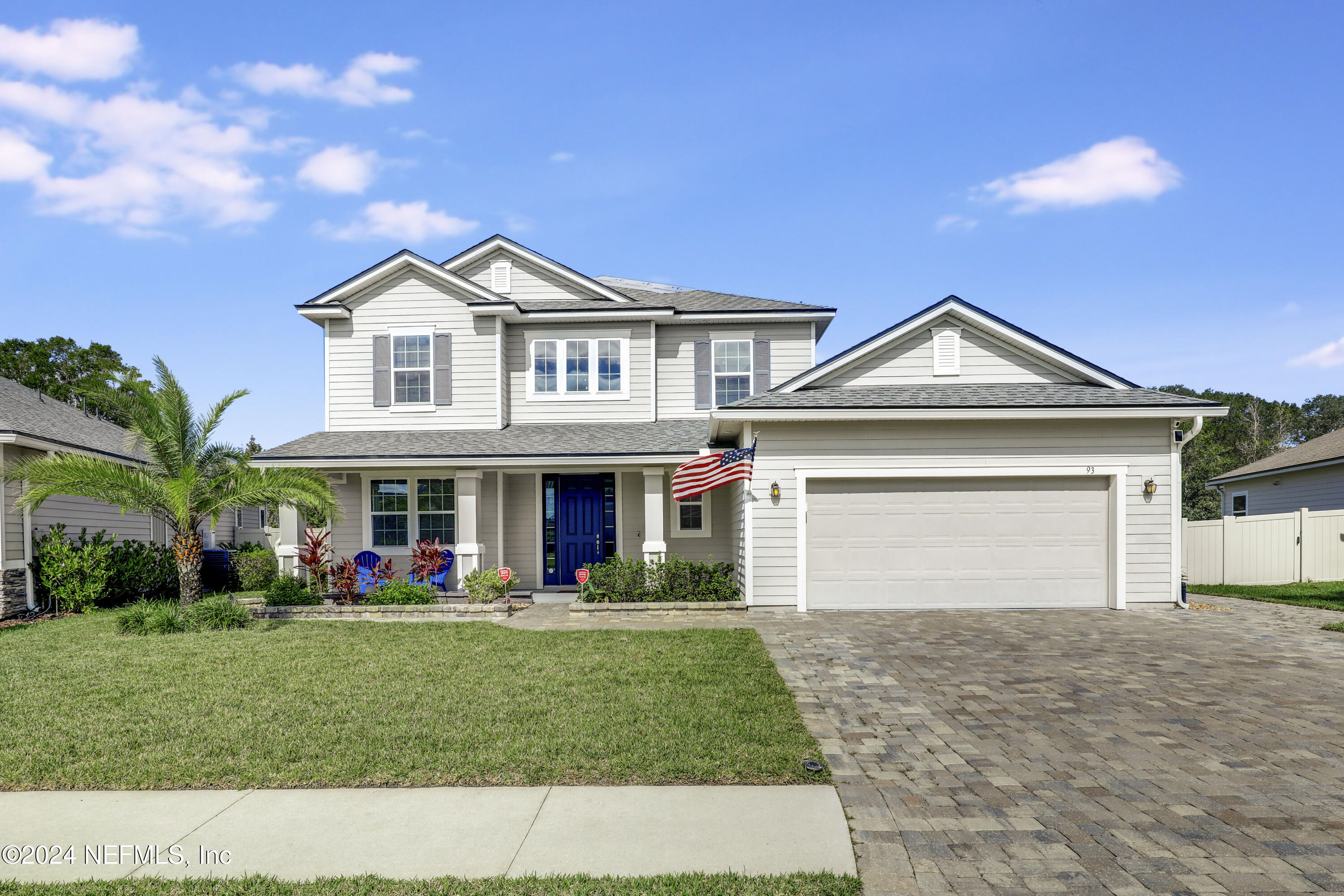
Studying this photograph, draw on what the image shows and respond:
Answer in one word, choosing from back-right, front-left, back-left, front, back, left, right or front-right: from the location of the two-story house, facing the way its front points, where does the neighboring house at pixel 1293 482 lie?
back-left

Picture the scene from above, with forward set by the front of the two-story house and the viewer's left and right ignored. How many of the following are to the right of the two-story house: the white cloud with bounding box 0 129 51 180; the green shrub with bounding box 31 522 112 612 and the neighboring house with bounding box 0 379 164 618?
3

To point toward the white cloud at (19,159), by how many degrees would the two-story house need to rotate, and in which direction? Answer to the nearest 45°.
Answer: approximately 90° to its right

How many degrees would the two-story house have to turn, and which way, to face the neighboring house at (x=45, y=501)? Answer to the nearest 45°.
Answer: approximately 90° to its right

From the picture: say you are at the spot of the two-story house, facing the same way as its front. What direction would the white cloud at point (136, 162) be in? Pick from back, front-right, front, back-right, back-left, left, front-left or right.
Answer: right

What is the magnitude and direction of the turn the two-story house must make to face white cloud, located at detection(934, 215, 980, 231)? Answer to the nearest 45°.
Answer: approximately 135° to its left

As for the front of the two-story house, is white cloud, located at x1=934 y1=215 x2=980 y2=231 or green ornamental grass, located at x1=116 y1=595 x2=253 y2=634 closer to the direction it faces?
the green ornamental grass

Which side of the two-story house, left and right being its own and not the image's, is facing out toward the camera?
front

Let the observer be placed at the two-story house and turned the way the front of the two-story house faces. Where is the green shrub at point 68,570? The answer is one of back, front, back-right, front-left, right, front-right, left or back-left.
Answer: right

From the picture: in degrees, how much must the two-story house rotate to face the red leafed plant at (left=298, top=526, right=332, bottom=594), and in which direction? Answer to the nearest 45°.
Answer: approximately 90° to its right
